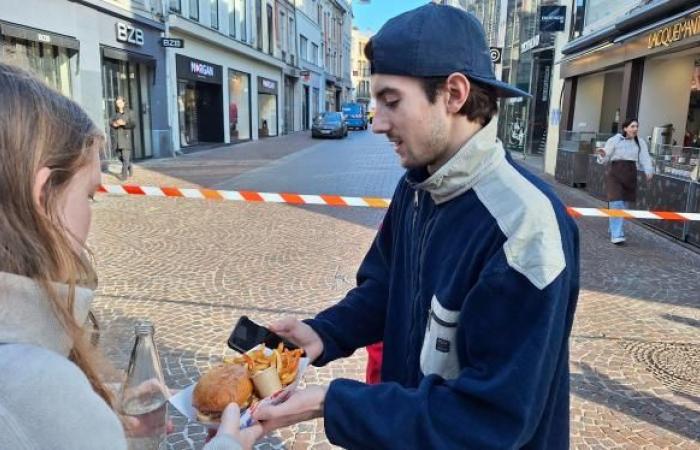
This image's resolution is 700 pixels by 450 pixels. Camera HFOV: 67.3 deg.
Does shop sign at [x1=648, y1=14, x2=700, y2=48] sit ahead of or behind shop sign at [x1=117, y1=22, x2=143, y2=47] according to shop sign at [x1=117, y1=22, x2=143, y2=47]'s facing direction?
ahead

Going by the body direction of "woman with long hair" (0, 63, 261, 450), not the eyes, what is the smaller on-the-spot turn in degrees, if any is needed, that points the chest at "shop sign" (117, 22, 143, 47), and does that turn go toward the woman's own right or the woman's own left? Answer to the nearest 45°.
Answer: approximately 45° to the woman's own left

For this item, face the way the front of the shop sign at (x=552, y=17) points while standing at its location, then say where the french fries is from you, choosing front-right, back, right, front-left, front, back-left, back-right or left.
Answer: front

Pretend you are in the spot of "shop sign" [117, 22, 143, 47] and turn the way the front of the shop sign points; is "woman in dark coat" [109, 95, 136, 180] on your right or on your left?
on your right

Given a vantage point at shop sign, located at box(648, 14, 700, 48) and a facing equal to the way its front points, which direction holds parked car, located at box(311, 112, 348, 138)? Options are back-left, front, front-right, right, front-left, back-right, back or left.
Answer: right

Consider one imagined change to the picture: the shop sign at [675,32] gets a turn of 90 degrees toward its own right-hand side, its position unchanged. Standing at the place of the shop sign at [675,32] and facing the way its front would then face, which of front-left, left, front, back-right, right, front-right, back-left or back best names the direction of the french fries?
back-left

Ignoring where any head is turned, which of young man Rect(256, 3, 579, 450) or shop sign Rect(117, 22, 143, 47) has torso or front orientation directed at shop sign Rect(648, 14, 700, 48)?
shop sign Rect(117, 22, 143, 47)

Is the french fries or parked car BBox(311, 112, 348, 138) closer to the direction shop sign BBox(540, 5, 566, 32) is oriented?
the french fries

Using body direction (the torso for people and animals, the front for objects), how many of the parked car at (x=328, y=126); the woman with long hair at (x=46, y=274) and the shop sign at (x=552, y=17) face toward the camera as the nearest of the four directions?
2

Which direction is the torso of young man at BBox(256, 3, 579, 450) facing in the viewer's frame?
to the viewer's left

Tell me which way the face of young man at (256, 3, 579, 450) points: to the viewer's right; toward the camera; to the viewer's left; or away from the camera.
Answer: to the viewer's left

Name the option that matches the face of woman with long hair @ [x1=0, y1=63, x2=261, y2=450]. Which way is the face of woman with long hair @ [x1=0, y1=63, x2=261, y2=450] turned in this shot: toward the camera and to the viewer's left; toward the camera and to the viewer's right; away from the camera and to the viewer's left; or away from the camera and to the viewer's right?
away from the camera and to the viewer's right

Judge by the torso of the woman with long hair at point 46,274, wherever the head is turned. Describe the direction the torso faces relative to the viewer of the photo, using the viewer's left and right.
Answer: facing away from the viewer and to the right of the viewer

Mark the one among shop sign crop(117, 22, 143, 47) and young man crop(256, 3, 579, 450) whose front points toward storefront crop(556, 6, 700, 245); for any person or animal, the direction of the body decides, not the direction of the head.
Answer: the shop sign
